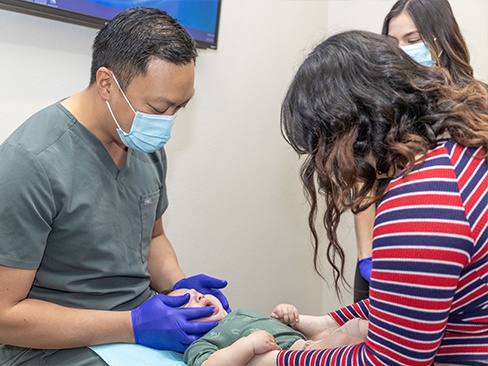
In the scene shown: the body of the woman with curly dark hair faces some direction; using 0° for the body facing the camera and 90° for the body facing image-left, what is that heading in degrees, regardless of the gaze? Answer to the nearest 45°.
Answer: approximately 90°

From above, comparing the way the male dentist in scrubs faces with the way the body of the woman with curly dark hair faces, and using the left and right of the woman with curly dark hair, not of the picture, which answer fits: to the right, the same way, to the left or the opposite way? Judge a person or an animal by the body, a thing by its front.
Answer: the opposite way

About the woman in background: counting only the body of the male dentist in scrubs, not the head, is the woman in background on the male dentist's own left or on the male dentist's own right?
on the male dentist's own left

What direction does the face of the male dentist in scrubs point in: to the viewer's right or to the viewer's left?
to the viewer's right

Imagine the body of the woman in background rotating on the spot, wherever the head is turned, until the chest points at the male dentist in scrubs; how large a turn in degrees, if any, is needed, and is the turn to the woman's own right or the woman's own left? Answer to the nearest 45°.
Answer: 0° — they already face them

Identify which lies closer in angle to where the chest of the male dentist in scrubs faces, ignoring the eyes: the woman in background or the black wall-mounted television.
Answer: the woman in background

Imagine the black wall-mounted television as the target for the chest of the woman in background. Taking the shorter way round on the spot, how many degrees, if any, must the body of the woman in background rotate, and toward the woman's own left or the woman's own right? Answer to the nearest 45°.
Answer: approximately 45° to the woman's own right
